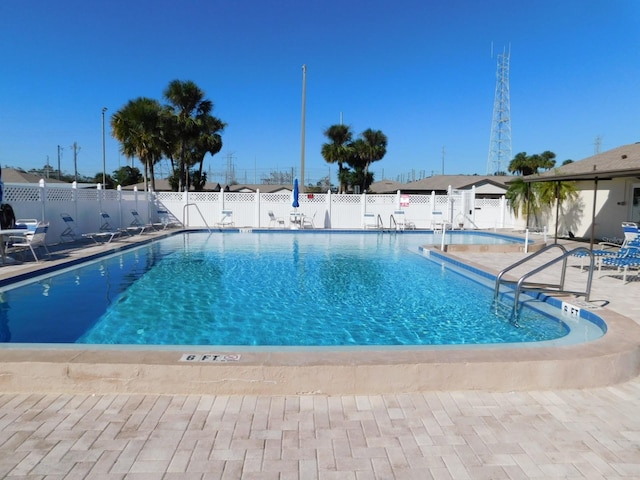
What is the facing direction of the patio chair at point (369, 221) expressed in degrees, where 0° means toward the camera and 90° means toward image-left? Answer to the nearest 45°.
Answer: approximately 0°

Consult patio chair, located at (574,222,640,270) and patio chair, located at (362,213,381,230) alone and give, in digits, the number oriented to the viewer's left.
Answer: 1

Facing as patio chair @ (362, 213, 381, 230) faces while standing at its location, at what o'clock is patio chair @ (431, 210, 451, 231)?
patio chair @ (431, 210, 451, 231) is roughly at 9 o'clock from patio chair @ (362, 213, 381, 230).

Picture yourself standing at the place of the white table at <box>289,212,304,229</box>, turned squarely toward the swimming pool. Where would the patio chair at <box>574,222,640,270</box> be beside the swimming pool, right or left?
left

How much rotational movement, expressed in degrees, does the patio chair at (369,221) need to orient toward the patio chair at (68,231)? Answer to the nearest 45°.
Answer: approximately 45° to its right

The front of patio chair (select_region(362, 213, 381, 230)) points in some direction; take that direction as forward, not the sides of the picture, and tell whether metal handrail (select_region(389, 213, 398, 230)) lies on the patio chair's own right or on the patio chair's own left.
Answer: on the patio chair's own left

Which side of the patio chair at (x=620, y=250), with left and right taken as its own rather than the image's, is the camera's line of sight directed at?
left

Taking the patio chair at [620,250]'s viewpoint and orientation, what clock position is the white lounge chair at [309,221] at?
The white lounge chair is roughly at 1 o'clock from the patio chair.

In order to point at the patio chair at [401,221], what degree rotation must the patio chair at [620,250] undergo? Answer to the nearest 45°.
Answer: approximately 45° to its right
